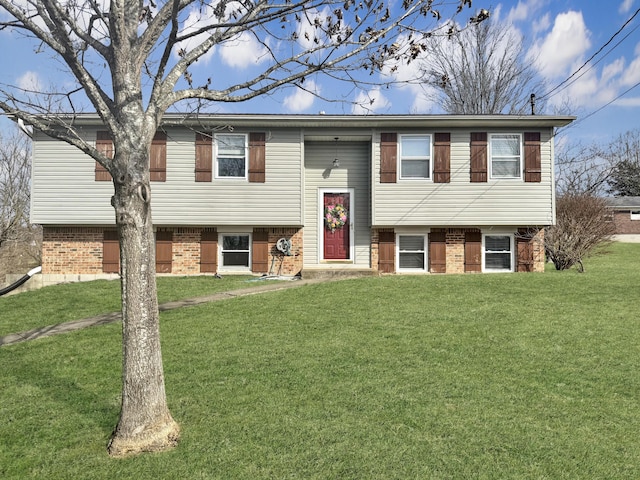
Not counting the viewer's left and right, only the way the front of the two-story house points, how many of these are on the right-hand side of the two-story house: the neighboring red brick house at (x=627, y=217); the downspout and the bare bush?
1

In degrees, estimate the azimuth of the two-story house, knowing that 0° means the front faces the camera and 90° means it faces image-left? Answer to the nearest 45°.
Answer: approximately 0°

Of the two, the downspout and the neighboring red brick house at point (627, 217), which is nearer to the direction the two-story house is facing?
the downspout

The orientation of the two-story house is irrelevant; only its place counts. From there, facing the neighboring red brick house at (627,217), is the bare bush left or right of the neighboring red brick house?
right

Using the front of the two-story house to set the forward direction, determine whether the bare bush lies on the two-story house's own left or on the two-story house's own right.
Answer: on the two-story house's own left

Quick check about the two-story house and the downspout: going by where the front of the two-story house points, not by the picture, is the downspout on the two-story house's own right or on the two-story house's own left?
on the two-story house's own right

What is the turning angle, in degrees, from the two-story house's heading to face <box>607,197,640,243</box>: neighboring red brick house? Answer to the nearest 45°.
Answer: approximately 135° to its left
